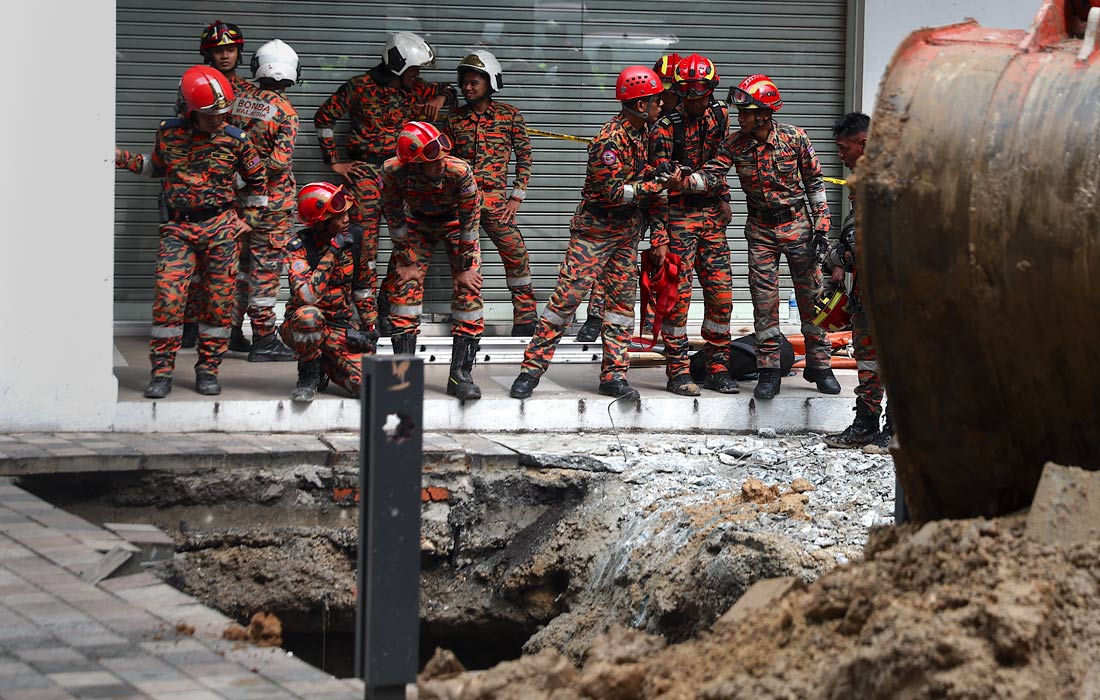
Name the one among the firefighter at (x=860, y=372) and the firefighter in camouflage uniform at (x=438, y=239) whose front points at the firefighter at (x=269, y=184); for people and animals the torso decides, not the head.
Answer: the firefighter at (x=860, y=372)

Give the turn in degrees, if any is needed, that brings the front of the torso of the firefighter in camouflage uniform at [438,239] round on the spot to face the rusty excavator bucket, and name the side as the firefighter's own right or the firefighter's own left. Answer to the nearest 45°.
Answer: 0° — they already face it

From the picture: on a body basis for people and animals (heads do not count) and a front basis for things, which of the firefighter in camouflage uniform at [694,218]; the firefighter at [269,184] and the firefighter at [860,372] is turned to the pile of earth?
the firefighter in camouflage uniform

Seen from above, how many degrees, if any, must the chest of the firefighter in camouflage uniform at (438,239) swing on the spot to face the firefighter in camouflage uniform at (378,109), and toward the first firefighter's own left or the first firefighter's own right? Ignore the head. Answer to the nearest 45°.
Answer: approximately 180°

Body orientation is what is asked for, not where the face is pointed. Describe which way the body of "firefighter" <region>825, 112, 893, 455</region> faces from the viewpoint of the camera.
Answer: to the viewer's left

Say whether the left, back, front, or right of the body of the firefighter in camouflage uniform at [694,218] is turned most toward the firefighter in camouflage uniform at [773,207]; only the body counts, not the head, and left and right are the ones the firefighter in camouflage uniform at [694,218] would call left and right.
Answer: left

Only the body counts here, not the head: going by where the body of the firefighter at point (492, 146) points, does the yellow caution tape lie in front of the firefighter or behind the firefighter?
behind

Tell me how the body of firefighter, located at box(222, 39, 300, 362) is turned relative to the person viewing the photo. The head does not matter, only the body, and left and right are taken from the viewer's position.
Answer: facing away from the viewer and to the right of the viewer

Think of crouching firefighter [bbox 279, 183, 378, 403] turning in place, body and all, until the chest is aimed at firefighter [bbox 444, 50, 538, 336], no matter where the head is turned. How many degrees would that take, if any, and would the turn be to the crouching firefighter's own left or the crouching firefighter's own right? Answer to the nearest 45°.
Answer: approximately 90° to the crouching firefighter's own left

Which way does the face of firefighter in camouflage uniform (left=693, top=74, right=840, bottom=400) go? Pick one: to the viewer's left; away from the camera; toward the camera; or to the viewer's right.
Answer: to the viewer's left
